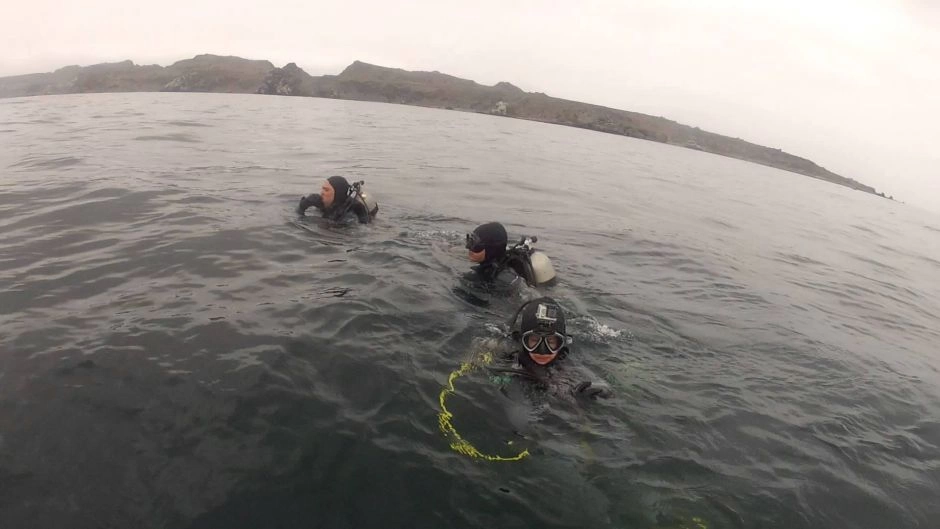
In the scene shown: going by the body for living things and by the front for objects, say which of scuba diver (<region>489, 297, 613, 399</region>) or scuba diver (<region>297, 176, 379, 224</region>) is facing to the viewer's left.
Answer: scuba diver (<region>297, 176, 379, 224</region>)

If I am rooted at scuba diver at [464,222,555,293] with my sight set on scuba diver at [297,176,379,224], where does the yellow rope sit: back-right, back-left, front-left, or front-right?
back-left

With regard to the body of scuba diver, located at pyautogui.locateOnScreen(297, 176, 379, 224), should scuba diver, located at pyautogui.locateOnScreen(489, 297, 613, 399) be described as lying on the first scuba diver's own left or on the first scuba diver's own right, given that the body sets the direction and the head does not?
on the first scuba diver's own left

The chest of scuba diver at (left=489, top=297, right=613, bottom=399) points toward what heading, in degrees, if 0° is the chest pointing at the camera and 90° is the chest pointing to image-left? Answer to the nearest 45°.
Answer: approximately 0°

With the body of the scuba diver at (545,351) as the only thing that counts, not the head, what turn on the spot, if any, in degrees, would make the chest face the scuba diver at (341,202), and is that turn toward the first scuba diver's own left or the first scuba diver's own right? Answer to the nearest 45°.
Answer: approximately 135° to the first scuba diver's own right

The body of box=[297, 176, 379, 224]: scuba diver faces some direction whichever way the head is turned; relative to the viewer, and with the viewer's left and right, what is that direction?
facing to the left of the viewer

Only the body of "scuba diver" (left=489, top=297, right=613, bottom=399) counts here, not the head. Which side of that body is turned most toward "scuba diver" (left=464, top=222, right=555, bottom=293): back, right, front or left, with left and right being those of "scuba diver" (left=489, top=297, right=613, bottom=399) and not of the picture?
back
